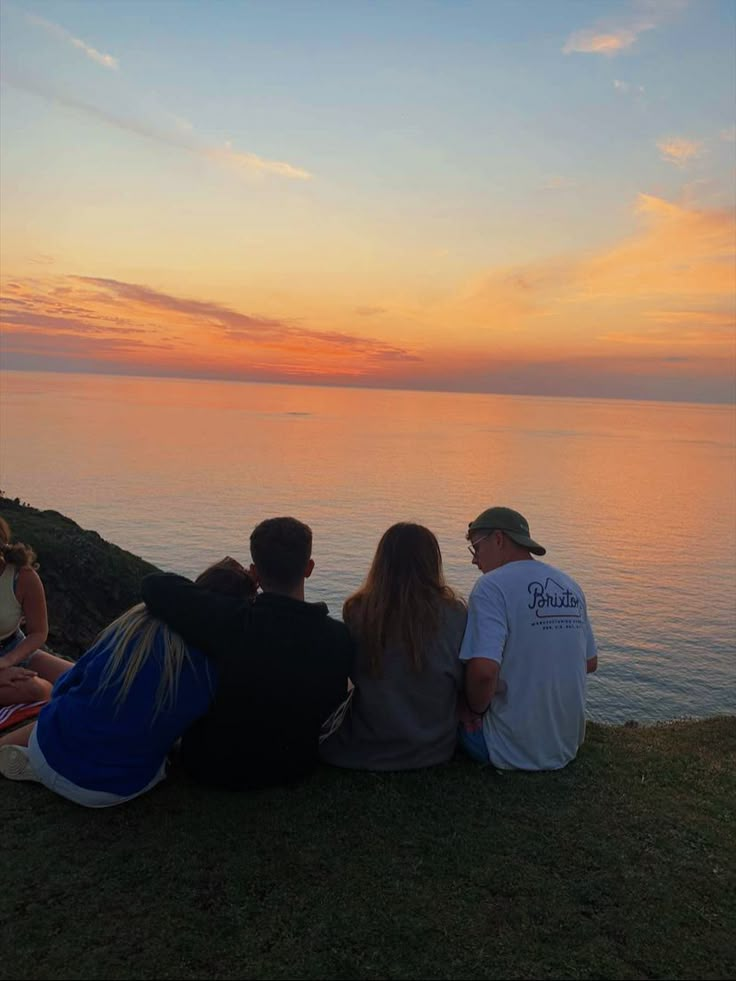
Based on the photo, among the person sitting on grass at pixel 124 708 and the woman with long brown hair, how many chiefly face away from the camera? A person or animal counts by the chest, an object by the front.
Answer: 2

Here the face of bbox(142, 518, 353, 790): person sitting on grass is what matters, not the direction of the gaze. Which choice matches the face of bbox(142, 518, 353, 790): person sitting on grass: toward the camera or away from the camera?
away from the camera

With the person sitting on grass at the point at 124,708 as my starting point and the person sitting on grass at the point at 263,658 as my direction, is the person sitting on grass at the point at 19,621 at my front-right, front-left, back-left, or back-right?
back-left

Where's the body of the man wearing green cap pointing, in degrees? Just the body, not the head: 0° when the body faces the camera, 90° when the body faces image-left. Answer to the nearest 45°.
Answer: approximately 135°

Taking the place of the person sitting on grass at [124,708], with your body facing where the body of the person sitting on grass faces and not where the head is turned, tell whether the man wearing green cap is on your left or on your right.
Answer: on your right

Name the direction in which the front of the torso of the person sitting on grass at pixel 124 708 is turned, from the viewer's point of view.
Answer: away from the camera

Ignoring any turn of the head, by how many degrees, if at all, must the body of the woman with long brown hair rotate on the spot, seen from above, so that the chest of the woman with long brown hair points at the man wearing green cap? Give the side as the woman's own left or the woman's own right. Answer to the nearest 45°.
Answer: approximately 90° to the woman's own right

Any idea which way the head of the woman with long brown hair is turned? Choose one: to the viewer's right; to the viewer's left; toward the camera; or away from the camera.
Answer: away from the camera

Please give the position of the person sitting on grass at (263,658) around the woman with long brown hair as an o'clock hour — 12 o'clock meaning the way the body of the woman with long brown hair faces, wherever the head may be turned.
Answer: The person sitting on grass is roughly at 8 o'clock from the woman with long brown hair.

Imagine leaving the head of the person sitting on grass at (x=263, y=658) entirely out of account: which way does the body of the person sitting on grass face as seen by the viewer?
away from the camera

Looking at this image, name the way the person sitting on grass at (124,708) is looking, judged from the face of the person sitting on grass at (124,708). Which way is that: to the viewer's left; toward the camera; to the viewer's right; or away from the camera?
away from the camera

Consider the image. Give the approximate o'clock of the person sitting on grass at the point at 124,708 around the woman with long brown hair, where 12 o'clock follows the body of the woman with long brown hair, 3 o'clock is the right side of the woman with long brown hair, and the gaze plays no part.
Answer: The person sitting on grass is roughly at 8 o'clock from the woman with long brown hair.

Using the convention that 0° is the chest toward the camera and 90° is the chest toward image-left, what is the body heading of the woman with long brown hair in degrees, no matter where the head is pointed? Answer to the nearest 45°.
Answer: approximately 180°
